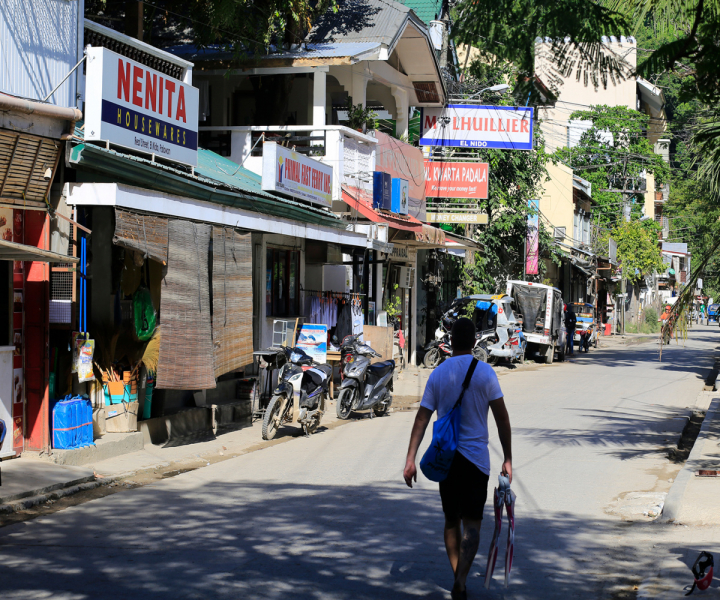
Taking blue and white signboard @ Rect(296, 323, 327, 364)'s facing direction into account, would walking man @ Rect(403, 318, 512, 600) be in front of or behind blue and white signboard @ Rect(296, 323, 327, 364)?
in front

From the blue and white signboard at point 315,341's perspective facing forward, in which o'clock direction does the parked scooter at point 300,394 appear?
The parked scooter is roughly at 12 o'clock from the blue and white signboard.

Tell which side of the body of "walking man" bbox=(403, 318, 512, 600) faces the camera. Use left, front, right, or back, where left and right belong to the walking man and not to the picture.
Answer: back

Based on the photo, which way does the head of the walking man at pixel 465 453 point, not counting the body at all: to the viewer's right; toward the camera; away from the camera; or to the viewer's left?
away from the camera

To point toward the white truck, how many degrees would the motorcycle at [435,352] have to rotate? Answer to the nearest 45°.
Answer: approximately 180°

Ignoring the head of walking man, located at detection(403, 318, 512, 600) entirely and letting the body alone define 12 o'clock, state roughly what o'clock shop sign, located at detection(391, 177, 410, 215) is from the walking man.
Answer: The shop sign is roughly at 12 o'clock from the walking man.

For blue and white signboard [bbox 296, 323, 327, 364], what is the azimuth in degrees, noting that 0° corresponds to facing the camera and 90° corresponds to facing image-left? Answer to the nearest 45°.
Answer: approximately 0°
